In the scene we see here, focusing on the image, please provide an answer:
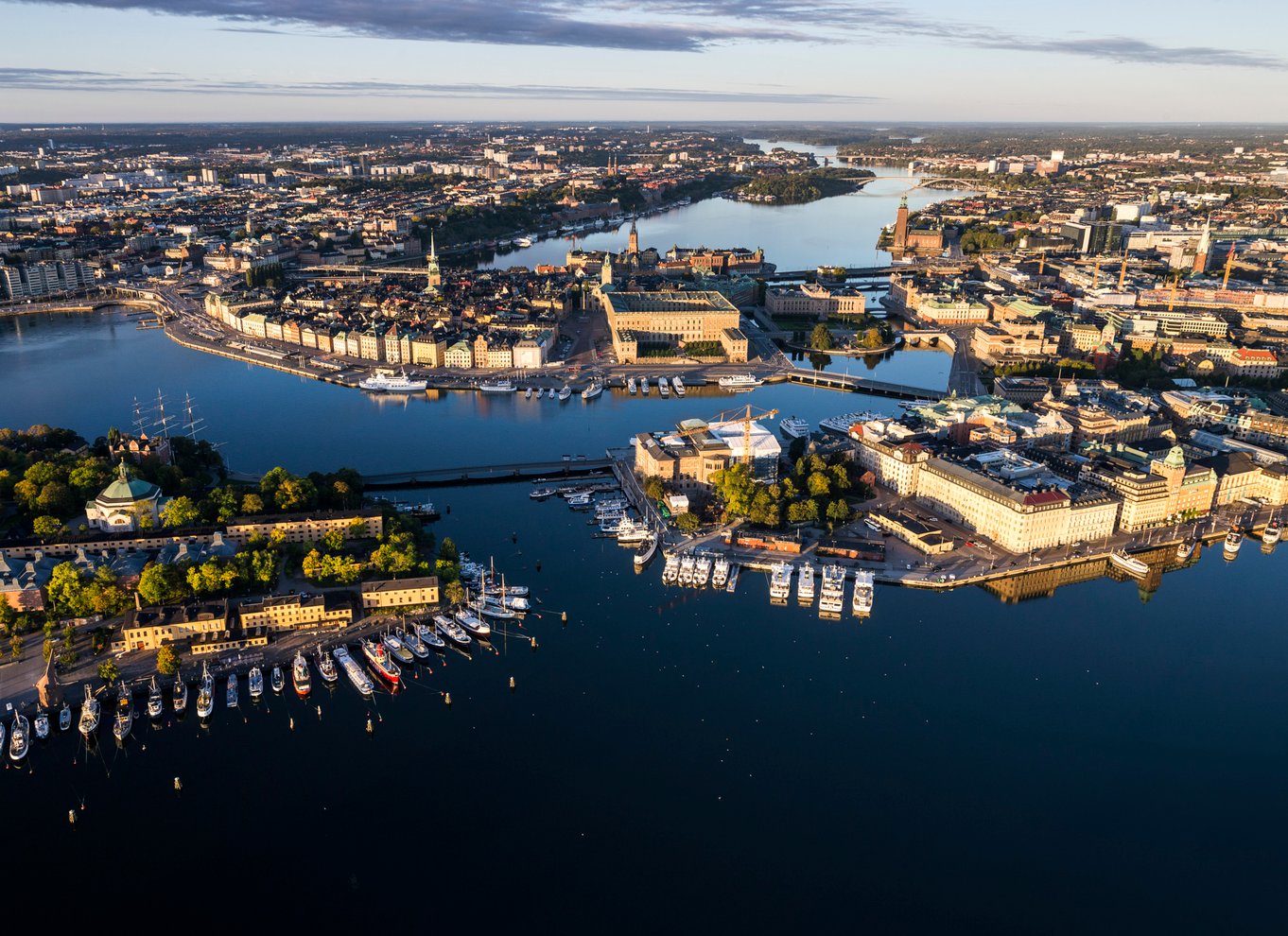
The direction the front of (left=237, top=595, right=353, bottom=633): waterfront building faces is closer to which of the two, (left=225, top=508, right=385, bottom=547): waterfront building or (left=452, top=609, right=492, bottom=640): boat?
the boat

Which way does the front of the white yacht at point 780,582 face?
away from the camera

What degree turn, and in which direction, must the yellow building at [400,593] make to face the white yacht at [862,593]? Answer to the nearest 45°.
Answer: approximately 90° to its left

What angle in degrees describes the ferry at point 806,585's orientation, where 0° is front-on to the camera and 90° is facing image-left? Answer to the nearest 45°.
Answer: approximately 180°

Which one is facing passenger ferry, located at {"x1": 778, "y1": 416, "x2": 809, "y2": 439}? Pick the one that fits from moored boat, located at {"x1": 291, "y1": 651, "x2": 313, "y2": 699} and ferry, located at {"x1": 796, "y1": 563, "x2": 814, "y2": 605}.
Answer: the ferry

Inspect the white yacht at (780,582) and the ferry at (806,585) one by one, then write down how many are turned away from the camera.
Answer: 2

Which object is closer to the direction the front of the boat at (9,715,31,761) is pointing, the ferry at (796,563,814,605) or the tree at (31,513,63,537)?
the ferry

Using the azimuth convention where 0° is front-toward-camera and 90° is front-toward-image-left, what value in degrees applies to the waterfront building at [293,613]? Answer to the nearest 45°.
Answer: approximately 0°

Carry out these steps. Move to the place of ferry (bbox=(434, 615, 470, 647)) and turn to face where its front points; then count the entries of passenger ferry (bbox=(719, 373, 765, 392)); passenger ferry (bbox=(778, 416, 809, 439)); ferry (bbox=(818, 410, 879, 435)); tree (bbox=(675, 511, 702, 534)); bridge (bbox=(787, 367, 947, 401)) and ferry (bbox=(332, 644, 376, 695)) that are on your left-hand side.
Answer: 5
